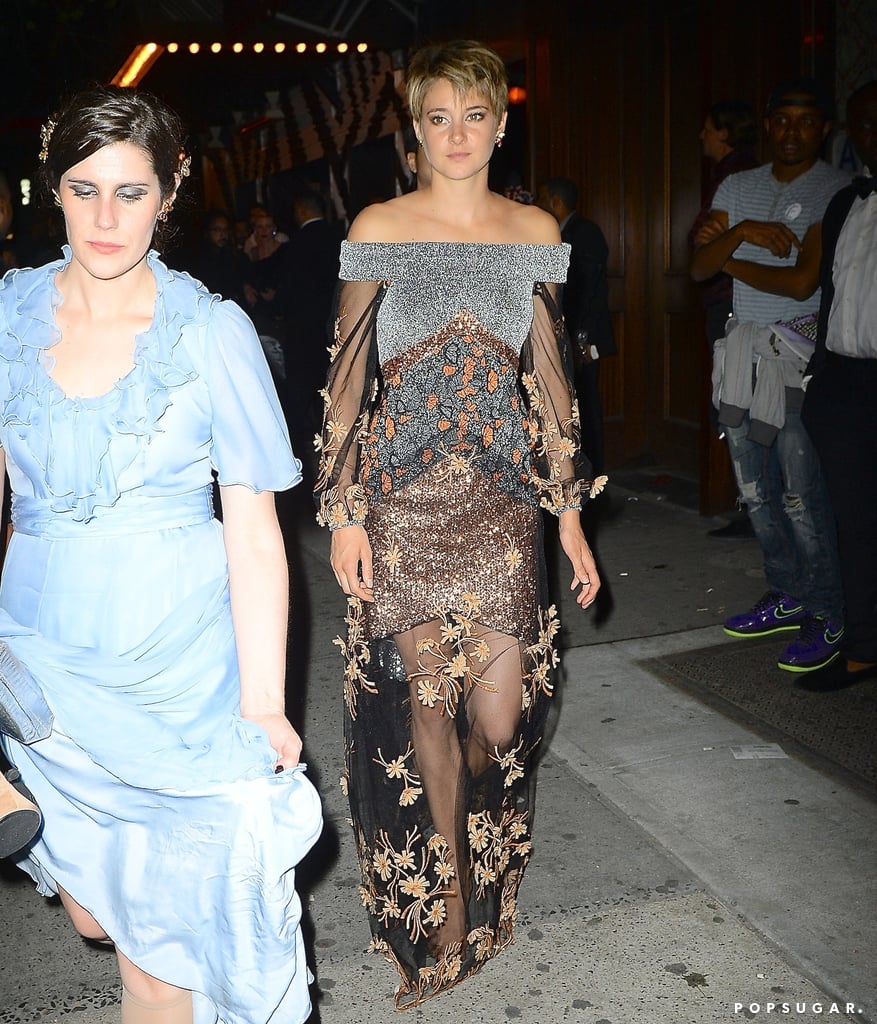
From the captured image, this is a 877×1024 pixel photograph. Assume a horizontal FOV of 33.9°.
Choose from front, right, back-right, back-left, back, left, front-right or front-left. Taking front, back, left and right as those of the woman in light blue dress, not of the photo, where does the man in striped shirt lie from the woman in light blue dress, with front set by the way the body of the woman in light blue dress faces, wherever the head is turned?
back-left

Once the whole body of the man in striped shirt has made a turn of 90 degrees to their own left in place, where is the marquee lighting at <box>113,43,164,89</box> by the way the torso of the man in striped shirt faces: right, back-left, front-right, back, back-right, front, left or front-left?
back

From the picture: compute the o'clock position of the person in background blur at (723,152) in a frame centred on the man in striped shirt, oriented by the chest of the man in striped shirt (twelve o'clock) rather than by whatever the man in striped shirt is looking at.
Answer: The person in background blur is roughly at 4 o'clock from the man in striped shirt.

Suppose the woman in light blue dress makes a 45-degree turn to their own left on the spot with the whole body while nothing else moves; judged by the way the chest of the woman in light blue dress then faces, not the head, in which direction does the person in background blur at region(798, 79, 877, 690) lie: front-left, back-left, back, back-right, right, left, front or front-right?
left

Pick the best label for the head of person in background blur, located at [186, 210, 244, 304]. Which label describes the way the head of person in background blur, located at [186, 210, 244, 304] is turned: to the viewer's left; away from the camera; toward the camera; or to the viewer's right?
toward the camera

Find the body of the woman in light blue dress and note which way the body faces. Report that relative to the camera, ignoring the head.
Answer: toward the camera

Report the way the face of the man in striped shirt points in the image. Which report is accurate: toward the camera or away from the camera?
toward the camera

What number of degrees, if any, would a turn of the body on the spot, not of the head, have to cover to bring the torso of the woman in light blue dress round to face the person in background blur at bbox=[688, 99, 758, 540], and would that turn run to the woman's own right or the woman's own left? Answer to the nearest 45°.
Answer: approximately 135° to the woman's own left

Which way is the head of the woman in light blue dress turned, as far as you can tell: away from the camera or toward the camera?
toward the camera

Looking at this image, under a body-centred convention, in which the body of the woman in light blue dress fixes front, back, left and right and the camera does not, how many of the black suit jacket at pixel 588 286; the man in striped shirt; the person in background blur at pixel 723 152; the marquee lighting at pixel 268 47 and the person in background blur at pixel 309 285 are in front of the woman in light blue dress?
0

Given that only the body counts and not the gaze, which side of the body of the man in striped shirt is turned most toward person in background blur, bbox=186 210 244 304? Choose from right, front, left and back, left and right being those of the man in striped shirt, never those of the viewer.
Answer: right

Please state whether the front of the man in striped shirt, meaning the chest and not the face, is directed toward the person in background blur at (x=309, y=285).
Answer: no
